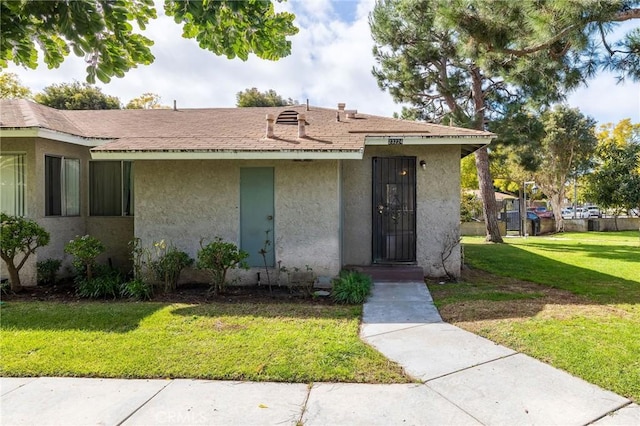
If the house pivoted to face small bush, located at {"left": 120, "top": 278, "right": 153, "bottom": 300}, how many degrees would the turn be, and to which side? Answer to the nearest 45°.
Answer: approximately 90° to its right

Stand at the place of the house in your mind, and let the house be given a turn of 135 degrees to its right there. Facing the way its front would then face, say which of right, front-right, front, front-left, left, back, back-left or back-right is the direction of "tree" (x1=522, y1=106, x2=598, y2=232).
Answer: right

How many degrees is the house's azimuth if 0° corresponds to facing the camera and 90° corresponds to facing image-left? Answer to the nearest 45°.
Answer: approximately 0°

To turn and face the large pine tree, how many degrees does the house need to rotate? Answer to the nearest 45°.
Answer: approximately 90° to its left

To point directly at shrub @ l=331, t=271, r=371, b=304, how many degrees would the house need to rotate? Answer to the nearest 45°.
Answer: approximately 45° to its left

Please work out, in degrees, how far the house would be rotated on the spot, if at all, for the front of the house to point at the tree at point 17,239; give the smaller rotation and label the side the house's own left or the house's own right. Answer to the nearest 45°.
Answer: approximately 90° to the house's own right

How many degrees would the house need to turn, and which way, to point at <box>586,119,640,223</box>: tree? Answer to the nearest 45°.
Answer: approximately 135° to its left

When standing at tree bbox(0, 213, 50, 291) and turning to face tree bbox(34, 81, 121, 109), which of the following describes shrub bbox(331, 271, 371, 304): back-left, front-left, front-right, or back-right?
back-right

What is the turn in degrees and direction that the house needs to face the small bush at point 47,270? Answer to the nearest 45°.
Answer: approximately 90° to its right

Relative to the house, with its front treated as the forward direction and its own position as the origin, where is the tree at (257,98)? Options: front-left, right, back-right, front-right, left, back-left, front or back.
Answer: back

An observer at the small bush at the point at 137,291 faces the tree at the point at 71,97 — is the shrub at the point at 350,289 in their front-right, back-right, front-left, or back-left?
back-right
